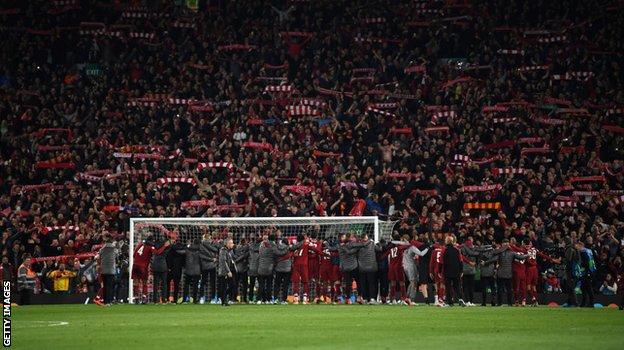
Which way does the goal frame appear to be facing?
toward the camera

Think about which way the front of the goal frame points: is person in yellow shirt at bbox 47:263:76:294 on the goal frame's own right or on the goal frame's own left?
on the goal frame's own right

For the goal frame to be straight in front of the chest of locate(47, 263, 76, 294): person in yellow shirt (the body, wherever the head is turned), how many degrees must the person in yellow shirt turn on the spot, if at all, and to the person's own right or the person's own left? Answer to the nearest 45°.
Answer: approximately 45° to the person's own left

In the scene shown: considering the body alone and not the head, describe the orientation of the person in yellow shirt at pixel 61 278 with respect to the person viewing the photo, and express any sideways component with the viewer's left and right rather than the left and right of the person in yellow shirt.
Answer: facing the viewer

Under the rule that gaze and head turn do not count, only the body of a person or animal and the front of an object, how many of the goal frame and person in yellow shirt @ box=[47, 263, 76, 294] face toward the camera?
2

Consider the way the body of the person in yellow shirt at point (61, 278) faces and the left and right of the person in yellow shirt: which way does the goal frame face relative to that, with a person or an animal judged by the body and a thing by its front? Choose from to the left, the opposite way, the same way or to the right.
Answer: the same way
